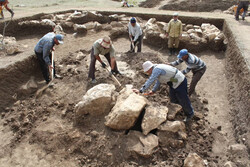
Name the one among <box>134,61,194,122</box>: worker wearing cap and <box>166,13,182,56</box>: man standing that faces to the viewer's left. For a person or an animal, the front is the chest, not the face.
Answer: the worker wearing cap

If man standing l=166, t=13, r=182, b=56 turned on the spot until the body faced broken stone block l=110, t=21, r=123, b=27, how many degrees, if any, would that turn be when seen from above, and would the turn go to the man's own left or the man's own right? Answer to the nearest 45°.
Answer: approximately 135° to the man's own right

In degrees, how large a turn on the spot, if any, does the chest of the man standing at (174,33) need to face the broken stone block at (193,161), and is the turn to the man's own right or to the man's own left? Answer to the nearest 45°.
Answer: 0° — they already face it

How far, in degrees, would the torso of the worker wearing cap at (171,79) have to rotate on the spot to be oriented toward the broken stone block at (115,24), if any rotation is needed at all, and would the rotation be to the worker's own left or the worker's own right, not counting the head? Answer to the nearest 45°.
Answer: approximately 45° to the worker's own right

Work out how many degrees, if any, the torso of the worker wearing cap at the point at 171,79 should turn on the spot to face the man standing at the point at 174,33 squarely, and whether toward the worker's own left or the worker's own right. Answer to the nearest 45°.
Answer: approximately 90° to the worker's own right

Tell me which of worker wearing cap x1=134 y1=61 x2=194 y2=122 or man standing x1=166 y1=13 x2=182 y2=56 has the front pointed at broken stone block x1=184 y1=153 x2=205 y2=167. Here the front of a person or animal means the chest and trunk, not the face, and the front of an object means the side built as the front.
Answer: the man standing

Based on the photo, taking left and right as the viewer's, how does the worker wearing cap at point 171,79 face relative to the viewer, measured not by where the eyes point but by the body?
facing to the left of the viewer

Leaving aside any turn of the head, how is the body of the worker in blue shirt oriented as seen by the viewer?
to the viewer's right

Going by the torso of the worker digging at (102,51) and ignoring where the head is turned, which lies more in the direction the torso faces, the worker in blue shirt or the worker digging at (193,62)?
the worker digging
